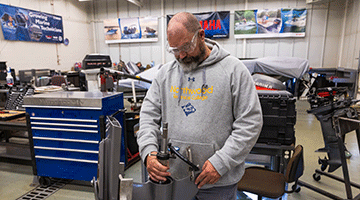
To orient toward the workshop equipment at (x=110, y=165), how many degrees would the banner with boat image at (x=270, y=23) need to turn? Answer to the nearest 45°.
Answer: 0° — it already faces it

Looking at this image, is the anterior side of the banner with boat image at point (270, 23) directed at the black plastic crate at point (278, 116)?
yes

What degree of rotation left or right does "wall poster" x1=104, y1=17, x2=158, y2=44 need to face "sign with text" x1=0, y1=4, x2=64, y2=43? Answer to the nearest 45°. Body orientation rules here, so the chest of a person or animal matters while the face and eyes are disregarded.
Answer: approximately 45° to its right

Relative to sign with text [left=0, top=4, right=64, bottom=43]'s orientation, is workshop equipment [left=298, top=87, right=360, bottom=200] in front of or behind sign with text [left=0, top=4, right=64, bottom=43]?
in front

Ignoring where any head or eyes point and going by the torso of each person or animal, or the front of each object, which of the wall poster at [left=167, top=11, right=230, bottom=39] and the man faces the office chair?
the wall poster

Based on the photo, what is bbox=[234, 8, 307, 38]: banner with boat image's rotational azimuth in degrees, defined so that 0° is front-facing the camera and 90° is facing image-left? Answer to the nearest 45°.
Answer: approximately 0°

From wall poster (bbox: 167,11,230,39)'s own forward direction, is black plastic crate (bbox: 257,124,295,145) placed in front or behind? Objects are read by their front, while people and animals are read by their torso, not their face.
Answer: in front

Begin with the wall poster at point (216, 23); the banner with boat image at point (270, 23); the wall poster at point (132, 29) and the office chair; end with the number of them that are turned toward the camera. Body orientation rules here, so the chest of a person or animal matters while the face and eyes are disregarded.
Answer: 3

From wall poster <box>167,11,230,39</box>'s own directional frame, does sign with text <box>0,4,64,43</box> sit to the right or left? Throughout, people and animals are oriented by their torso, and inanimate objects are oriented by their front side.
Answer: on its right

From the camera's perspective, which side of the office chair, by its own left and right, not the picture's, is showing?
left

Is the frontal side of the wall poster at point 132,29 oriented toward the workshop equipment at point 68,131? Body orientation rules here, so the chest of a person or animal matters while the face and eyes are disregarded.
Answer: yes

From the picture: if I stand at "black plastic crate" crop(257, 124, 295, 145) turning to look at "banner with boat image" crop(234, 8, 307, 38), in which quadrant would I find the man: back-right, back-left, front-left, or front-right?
back-left
